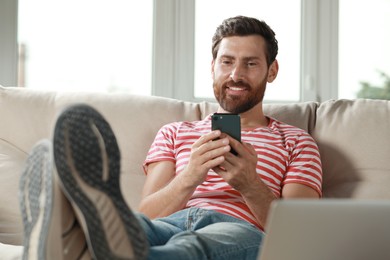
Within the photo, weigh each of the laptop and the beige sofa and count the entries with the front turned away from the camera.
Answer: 1

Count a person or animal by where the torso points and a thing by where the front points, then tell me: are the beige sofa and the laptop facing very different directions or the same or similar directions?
very different directions

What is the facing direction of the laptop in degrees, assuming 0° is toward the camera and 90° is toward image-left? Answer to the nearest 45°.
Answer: approximately 180°

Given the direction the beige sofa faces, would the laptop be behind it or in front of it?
in front
